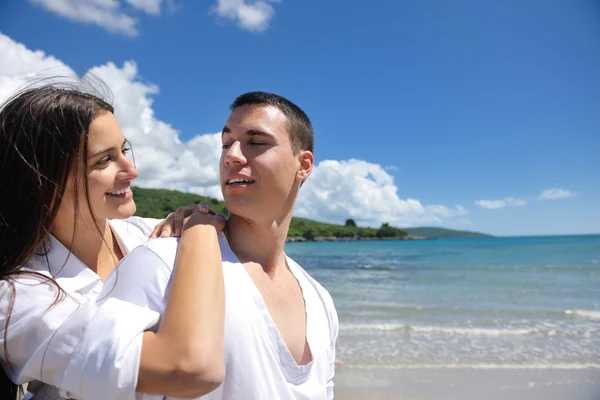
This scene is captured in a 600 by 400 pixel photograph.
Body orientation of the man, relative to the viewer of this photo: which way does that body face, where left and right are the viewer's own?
facing the viewer and to the right of the viewer

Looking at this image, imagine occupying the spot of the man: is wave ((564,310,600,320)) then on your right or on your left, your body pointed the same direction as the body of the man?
on your left

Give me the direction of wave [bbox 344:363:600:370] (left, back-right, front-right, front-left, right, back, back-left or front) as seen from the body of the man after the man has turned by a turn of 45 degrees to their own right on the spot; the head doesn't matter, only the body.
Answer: back-left

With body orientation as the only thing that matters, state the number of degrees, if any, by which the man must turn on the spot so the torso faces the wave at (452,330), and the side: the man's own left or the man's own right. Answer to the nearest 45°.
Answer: approximately 90° to the man's own left

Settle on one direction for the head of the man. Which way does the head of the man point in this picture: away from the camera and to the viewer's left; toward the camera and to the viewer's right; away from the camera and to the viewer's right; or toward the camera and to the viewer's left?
toward the camera and to the viewer's left
